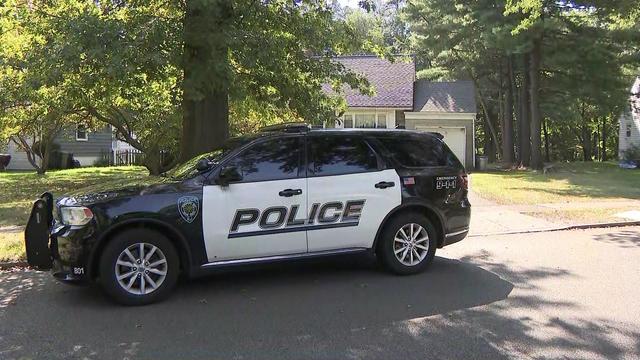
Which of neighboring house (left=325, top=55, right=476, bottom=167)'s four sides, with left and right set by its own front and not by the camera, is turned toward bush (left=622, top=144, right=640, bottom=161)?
left

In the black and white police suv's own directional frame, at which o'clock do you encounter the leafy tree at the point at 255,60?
The leafy tree is roughly at 3 o'clock from the black and white police suv.

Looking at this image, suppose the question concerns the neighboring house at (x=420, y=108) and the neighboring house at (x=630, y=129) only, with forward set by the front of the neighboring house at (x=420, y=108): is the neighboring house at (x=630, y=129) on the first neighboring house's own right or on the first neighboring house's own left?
on the first neighboring house's own left

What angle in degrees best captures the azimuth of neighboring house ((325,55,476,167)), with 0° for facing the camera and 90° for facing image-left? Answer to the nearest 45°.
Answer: approximately 0°

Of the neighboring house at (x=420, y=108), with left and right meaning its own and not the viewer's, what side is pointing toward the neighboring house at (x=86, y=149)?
right

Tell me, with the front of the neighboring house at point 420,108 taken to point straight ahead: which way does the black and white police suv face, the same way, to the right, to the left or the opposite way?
to the right

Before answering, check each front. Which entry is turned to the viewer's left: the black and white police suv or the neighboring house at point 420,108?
the black and white police suv

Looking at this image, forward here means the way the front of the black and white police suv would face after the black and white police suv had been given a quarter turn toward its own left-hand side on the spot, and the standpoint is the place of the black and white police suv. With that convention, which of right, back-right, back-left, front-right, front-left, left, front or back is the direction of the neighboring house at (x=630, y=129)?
back-left

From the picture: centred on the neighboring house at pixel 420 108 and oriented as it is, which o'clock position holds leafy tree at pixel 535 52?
The leafy tree is roughly at 9 o'clock from the neighboring house.

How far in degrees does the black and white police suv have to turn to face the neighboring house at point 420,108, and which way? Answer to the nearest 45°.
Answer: approximately 90° to its right

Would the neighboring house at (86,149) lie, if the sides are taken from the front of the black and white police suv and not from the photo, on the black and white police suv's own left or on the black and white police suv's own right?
on the black and white police suv's own right

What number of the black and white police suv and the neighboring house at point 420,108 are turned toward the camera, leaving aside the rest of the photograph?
1

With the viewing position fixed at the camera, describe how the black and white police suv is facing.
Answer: facing to the left of the viewer

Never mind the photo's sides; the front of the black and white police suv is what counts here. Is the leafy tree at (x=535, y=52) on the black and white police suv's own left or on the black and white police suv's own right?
on the black and white police suv's own right

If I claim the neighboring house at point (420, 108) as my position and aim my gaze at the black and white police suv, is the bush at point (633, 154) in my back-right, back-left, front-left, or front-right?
back-left

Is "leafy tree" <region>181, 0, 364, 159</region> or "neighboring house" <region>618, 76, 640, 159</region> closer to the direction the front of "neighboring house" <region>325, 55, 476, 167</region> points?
the leafy tree
